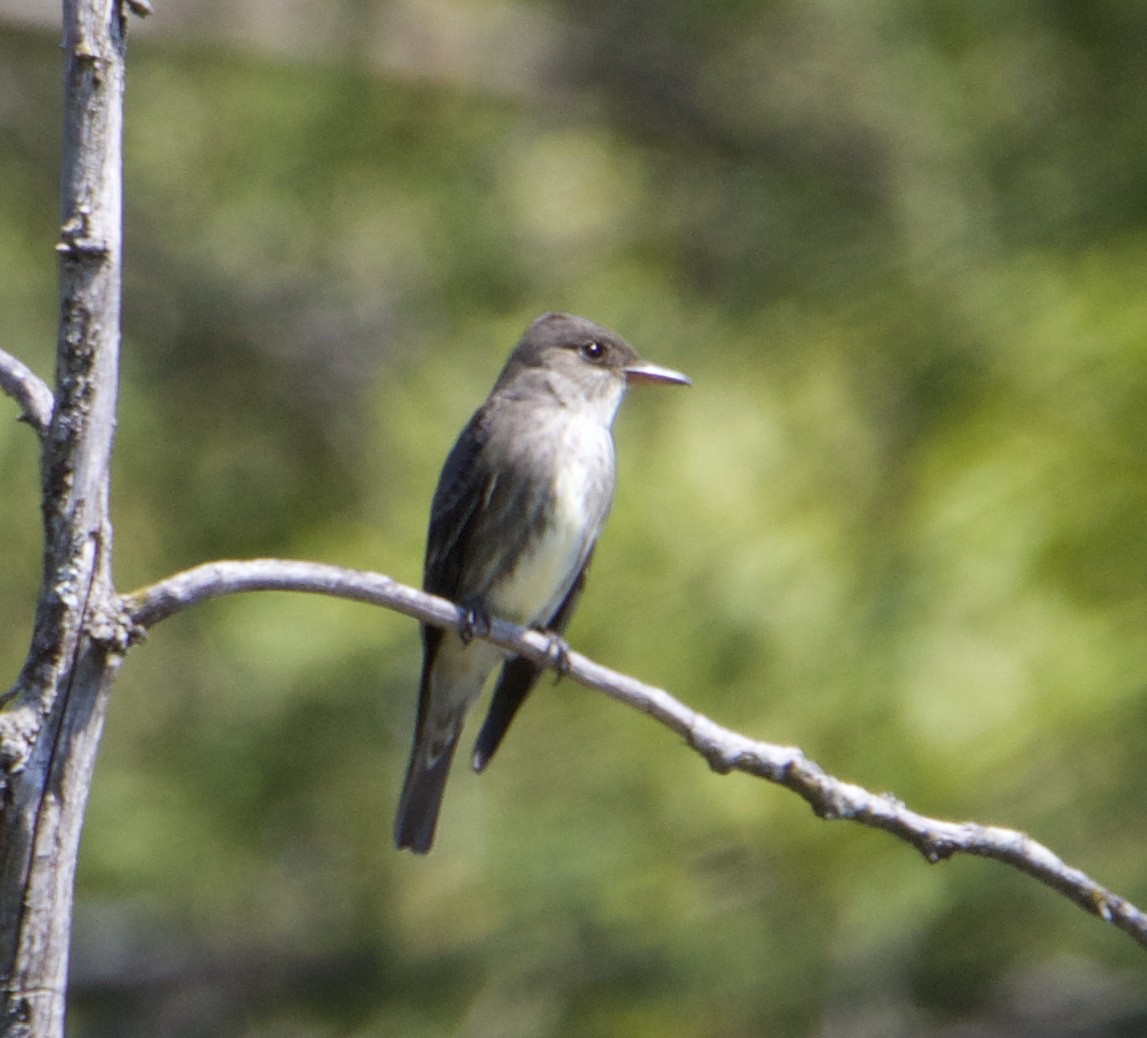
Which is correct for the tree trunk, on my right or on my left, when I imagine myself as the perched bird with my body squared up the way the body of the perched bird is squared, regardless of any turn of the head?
on my right

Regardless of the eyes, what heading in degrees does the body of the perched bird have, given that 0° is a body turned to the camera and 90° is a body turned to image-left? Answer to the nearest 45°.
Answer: approximately 315°
